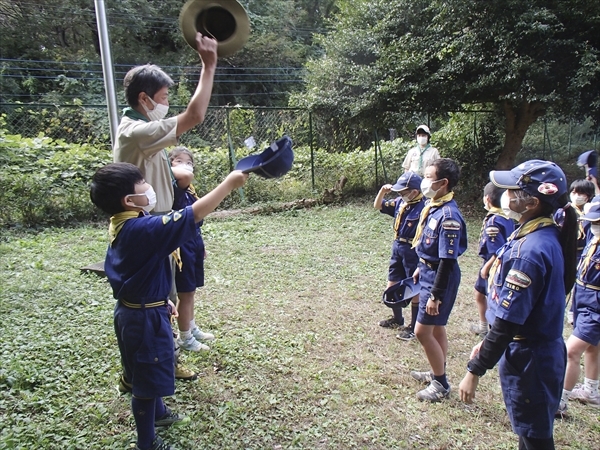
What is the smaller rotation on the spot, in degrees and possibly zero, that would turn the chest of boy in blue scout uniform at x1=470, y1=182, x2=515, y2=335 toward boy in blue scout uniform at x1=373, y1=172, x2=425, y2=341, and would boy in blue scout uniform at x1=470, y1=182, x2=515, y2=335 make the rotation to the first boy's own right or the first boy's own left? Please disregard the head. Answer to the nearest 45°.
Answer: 0° — they already face them

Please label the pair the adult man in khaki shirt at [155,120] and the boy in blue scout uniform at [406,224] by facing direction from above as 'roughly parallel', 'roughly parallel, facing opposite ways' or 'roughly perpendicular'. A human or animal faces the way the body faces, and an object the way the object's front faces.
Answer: roughly parallel, facing opposite ways

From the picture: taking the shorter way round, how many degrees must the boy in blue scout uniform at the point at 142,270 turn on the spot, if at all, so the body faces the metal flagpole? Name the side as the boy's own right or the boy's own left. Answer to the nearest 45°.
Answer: approximately 90° to the boy's own left

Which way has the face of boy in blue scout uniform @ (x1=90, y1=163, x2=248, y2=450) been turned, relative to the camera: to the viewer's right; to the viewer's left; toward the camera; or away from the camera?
to the viewer's right

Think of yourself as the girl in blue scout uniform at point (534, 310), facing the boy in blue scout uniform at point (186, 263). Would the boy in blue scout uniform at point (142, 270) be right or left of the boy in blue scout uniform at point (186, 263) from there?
left

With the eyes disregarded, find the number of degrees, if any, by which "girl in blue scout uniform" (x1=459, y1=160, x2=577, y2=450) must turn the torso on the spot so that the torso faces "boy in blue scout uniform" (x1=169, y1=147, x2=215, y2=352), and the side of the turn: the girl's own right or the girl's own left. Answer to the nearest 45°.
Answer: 0° — they already face them

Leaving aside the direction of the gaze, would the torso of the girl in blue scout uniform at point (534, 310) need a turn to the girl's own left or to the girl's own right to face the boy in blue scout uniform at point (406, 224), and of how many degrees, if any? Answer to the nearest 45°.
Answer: approximately 45° to the girl's own right

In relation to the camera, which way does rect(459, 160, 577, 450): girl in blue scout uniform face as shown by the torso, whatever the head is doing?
to the viewer's left

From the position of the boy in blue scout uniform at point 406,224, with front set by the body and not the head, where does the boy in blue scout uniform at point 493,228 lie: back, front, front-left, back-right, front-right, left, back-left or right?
back-left

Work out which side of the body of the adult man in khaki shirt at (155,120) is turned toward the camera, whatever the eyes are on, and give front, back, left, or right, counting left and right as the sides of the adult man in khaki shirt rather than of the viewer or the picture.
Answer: right

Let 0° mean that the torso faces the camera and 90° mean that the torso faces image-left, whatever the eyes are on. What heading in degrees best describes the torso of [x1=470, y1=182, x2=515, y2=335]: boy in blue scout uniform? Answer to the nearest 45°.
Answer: approximately 90°

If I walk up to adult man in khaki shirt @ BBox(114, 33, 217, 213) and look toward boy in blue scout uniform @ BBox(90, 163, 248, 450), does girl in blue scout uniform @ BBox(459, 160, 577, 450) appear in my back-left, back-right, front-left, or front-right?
front-left

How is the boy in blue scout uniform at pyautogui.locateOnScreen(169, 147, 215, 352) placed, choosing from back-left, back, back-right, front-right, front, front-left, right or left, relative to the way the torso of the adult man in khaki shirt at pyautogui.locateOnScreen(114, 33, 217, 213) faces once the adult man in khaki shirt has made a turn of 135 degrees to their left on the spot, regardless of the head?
front-right

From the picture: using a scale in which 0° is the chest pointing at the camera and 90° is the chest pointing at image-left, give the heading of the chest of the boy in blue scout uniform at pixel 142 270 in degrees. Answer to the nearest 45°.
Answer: approximately 270°

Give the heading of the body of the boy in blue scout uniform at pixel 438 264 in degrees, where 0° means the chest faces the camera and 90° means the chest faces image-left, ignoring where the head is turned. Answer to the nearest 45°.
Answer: approximately 90°
